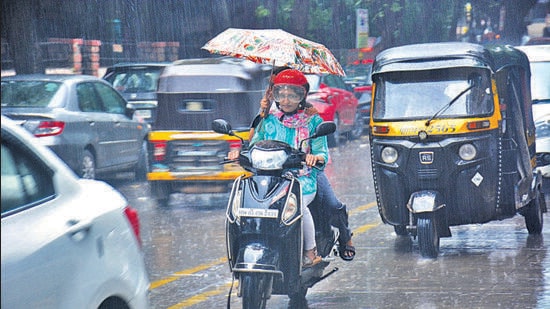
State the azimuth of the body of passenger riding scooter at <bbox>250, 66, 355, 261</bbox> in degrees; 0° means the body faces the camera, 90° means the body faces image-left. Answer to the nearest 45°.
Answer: approximately 0°

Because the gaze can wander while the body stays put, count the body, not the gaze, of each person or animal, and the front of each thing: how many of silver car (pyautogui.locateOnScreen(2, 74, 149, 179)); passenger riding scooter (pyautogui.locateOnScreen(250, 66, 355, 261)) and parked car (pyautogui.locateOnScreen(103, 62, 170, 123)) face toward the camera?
1

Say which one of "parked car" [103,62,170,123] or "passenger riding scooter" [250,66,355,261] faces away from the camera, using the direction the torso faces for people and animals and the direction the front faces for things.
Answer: the parked car

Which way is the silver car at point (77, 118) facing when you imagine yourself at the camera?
facing away from the viewer and to the right of the viewer

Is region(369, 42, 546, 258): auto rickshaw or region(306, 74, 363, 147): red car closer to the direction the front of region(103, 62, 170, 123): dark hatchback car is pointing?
the red car

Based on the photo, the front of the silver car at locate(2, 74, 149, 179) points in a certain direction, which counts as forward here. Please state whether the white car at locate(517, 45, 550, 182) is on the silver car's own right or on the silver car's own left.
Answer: on the silver car's own right

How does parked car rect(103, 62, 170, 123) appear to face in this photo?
away from the camera

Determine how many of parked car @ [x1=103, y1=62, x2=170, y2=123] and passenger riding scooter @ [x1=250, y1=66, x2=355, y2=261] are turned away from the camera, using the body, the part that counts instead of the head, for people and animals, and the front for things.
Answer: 1

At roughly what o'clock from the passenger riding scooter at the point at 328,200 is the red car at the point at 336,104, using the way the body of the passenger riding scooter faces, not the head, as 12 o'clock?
The red car is roughly at 6 o'clock from the passenger riding scooter.

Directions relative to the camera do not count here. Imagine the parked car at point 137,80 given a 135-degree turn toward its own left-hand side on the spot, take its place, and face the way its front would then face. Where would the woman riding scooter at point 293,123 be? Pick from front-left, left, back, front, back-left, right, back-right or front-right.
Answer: front-left

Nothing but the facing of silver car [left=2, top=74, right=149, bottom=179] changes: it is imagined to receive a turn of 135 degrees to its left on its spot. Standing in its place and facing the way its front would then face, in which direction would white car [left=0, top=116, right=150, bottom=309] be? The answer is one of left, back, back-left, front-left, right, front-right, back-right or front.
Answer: left
